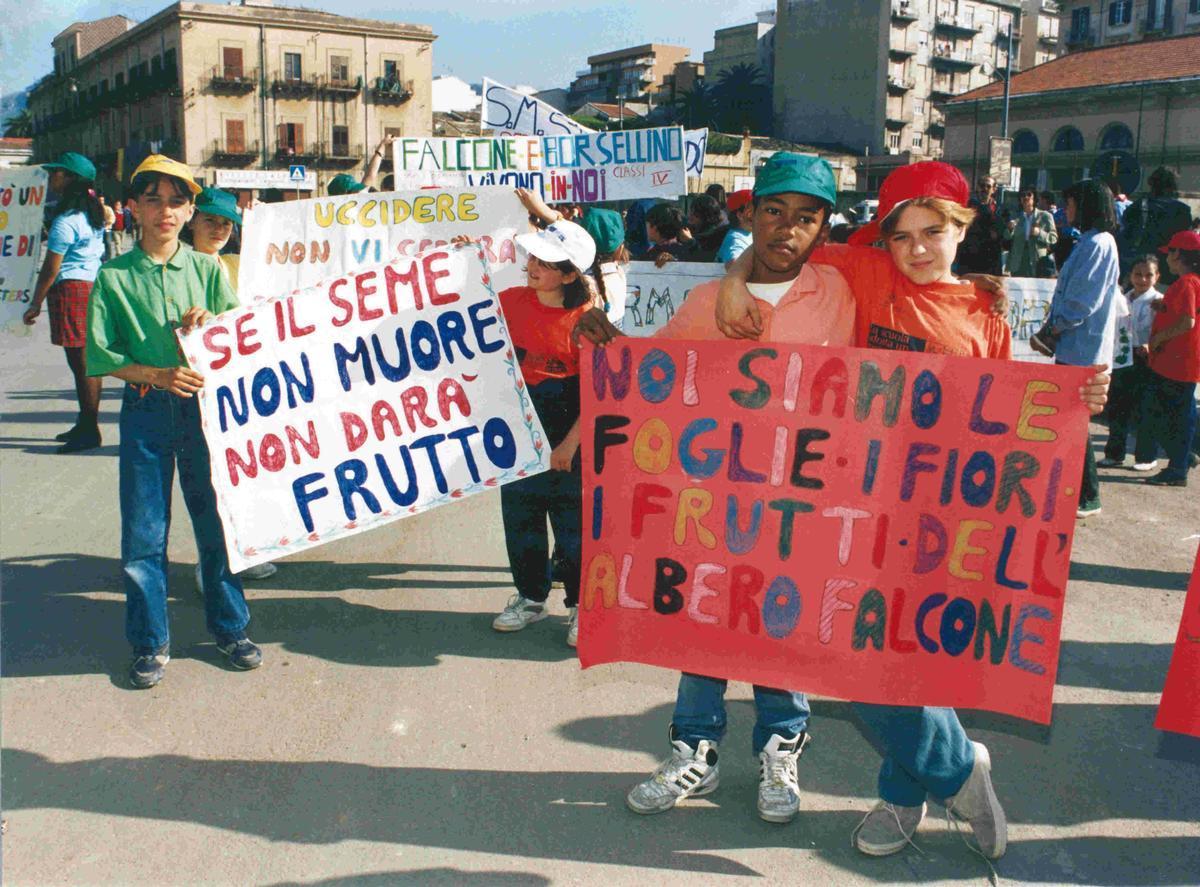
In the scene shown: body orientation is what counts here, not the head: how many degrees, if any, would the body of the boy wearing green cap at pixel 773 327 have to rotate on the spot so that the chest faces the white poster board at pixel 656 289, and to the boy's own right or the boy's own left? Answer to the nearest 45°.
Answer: approximately 180°

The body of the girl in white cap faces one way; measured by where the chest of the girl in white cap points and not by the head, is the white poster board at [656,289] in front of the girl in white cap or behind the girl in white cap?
behind

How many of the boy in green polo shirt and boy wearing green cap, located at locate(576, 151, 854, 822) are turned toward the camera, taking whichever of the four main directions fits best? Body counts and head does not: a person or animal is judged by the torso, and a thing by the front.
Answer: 2

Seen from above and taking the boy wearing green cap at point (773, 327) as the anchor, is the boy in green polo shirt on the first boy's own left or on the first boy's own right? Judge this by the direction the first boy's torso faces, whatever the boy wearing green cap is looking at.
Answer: on the first boy's own right

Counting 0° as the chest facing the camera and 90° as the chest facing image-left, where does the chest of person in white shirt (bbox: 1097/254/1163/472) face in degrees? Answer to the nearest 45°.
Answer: approximately 45°

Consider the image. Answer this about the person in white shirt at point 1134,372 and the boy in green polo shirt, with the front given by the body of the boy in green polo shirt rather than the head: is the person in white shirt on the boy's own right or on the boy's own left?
on the boy's own left

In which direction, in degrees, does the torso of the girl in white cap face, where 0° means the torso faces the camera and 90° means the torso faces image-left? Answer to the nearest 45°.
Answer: approximately 45°

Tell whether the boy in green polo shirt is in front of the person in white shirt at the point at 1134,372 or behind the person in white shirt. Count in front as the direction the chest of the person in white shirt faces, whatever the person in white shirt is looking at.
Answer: in front

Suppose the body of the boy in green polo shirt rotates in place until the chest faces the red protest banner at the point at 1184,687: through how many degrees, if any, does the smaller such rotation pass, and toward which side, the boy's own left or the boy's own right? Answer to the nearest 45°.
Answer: approximately 45° to the boy's own left
